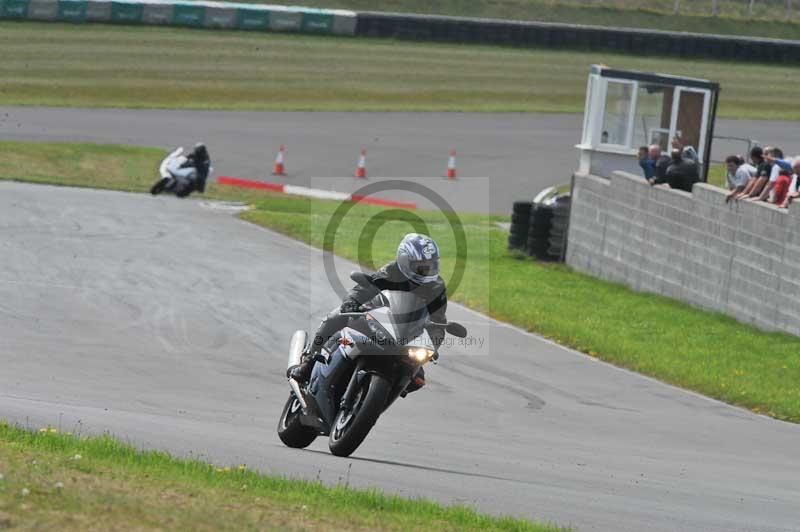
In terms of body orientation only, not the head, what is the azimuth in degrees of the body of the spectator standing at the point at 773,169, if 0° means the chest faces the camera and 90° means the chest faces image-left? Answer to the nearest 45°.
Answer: approximately 90°

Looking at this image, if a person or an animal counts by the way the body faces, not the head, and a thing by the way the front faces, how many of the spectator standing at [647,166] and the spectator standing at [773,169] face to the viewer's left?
2

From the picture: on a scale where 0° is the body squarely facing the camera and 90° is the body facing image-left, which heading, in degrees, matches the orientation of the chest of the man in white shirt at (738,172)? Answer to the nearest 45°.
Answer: approximately 45°

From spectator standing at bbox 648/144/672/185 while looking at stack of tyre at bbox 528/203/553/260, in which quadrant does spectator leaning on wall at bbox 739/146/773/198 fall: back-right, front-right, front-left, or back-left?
back-left

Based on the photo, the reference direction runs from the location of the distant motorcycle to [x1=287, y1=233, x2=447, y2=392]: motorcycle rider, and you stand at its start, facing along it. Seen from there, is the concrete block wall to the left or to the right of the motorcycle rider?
left

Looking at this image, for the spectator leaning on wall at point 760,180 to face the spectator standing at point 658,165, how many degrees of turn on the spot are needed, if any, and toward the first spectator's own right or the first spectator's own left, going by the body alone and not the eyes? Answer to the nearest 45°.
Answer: approximately 45° to the first spectator's own right

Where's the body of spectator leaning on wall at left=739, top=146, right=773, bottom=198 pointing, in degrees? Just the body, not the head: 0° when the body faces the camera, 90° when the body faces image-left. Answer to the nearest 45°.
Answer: approximately 90°

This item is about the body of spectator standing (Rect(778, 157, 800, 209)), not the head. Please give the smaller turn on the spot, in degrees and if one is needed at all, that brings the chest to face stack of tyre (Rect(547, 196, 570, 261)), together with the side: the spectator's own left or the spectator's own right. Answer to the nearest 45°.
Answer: approximately 45° to the spectator's own right

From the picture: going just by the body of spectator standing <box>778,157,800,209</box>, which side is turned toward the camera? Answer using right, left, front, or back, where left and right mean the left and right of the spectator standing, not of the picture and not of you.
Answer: left

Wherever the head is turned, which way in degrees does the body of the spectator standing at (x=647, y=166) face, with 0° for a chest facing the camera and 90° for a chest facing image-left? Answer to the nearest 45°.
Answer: approximately 90°

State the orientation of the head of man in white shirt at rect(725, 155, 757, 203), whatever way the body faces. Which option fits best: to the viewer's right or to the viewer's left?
to the viewer's left

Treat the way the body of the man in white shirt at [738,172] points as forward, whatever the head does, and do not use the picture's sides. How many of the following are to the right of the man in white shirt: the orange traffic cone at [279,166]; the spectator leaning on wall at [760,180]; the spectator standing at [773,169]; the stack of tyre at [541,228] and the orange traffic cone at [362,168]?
3
